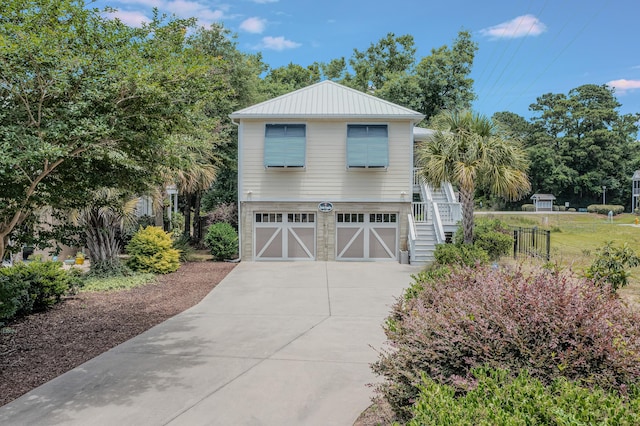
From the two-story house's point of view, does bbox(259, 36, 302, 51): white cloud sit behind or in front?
behind

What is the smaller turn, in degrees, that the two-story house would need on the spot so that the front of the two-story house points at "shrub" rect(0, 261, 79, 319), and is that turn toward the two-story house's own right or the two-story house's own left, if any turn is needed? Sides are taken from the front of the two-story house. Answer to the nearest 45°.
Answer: approximately 45° to the two-story house's own right

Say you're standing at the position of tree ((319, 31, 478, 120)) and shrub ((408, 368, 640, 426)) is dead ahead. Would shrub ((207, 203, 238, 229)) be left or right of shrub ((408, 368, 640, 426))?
right

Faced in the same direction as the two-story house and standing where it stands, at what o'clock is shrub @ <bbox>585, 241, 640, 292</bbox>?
The shrub is roughly at 11 o'clock from the two-story house.

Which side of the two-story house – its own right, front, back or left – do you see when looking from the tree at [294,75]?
back

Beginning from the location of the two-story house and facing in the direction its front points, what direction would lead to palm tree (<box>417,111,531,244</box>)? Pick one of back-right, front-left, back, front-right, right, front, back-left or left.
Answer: front-left

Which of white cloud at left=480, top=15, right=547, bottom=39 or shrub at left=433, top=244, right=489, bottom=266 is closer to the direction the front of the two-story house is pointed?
the shrub

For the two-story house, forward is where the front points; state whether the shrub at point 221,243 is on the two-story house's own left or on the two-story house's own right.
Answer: on the two-story house's own right

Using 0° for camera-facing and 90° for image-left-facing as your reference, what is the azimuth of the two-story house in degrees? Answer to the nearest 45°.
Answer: approximately 0°

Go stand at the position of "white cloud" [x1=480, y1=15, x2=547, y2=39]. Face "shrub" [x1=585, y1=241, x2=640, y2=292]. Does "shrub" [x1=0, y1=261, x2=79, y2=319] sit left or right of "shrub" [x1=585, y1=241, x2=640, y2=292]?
right

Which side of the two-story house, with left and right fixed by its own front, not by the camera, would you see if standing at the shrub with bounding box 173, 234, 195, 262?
right

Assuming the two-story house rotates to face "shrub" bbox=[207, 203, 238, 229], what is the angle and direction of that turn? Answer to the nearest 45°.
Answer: approximately 135° to its right
